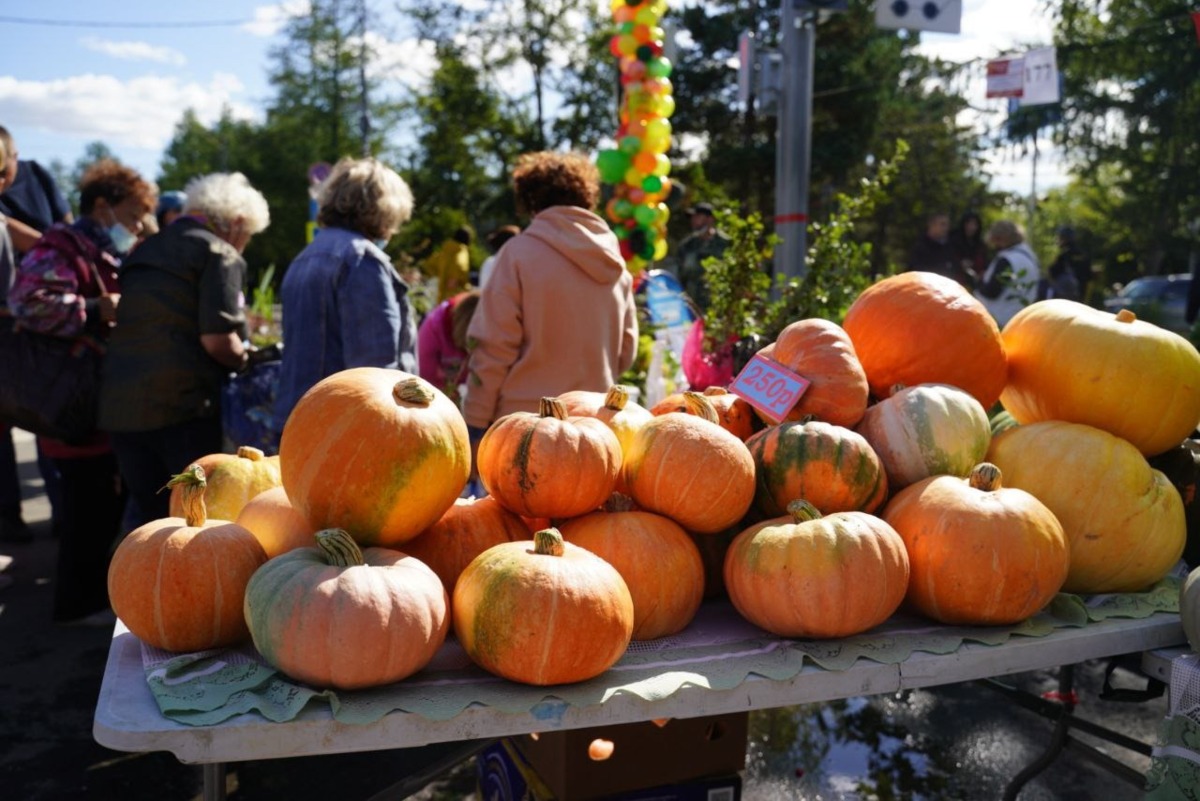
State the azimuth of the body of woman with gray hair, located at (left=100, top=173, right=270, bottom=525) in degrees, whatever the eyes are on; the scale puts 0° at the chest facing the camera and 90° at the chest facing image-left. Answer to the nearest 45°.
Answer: approximately 225°

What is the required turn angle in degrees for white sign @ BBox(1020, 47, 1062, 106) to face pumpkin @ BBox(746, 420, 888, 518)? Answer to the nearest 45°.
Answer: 0° — it already faces it

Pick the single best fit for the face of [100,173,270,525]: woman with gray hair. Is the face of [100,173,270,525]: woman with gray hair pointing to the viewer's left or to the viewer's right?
to the viewer's right

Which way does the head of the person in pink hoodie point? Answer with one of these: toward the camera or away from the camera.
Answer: away from the camera

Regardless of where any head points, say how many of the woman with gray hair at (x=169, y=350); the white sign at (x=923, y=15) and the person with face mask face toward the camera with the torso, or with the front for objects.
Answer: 1

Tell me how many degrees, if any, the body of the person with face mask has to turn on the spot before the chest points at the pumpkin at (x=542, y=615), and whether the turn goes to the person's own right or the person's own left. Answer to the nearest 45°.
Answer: approximately 90° to the person's own right

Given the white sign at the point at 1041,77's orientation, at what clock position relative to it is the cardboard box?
The cardboard box is roughly at 12 o'clock from the white sign.

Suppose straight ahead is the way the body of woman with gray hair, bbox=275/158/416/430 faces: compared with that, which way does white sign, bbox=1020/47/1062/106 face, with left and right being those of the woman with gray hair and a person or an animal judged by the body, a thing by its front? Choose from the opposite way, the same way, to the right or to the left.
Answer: the opposite way

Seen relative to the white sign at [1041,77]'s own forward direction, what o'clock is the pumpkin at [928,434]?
The pumpkin is roughly at 12 o'clock from the white sign.

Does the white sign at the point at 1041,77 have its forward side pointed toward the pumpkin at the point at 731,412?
yes

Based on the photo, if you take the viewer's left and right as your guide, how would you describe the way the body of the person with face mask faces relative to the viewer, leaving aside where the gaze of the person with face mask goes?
facing to the right of the viewer

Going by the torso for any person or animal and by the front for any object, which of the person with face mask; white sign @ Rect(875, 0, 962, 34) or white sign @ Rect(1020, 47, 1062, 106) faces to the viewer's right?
the person with face mask

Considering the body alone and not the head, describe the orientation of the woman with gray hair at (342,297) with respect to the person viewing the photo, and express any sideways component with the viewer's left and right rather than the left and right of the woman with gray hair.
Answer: facing away from the viewer and to the right of the viewer
